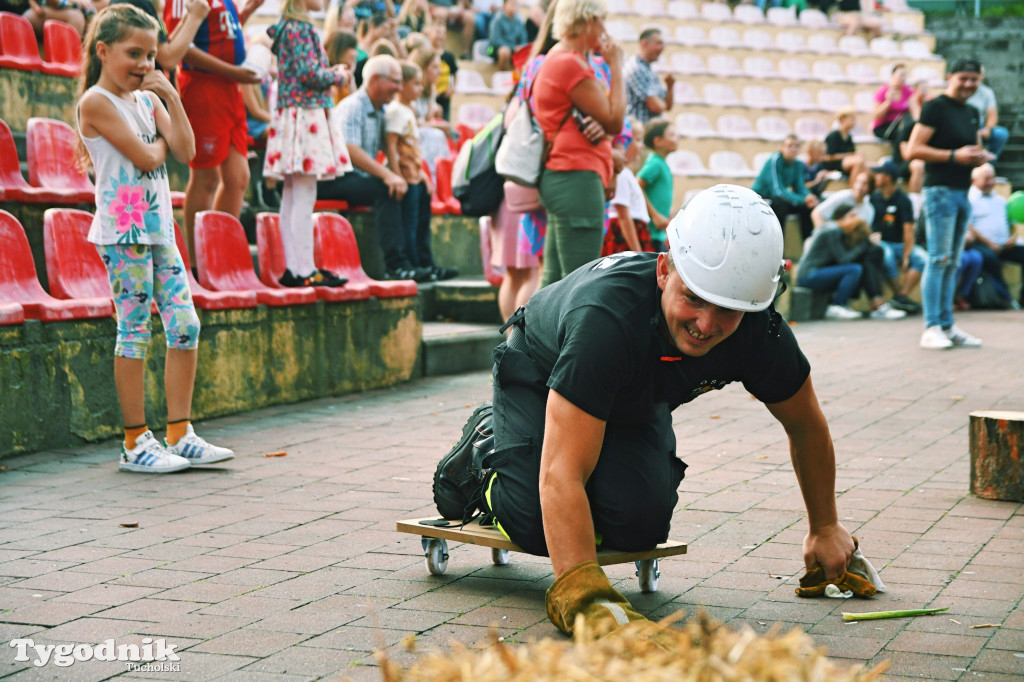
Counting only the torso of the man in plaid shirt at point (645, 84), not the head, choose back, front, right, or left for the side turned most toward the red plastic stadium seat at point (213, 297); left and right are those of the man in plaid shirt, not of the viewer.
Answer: right

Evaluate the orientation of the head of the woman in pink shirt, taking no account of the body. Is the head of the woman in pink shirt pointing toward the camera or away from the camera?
toward the camera

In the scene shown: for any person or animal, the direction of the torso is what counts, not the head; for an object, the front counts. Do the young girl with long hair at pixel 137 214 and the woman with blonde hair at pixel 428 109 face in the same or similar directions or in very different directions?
same or similar directions

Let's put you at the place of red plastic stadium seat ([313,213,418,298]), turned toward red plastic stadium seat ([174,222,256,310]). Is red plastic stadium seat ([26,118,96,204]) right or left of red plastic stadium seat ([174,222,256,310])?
right

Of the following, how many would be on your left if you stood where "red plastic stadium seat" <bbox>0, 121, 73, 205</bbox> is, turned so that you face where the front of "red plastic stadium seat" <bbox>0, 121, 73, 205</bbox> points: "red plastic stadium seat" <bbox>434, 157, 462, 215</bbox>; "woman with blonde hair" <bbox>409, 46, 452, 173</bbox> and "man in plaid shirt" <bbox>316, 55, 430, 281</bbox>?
3

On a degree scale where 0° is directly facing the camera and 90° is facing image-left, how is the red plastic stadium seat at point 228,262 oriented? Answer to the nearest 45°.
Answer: approximately 315°

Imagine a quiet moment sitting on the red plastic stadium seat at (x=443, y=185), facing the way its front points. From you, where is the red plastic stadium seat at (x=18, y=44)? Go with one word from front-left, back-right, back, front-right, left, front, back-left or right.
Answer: right

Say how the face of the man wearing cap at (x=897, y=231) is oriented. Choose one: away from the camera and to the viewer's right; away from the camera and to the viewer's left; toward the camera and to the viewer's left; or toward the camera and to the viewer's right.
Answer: toward the camera and to the viewer's left

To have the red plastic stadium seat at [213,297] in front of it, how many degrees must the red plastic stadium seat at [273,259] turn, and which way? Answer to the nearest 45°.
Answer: approximately 45° to its right

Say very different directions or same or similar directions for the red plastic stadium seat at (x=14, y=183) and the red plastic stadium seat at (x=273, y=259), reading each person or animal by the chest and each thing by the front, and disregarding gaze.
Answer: same or similar directions

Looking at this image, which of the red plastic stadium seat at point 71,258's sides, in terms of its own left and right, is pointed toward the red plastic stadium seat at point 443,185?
left

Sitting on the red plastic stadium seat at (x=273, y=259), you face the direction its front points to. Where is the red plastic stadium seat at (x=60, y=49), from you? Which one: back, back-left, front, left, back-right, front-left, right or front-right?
back

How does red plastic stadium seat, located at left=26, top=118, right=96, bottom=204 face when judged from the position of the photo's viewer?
facing the viewer and to the right of the viewer

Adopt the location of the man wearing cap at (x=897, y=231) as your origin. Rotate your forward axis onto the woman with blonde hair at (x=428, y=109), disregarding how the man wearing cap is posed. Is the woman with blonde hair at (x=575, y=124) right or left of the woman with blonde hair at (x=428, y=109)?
left

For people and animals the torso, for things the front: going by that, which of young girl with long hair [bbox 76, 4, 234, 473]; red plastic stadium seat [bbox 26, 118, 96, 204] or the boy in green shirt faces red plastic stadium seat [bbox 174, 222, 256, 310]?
red plastic stadium seat [bbox 26, 118, 96, 204]
